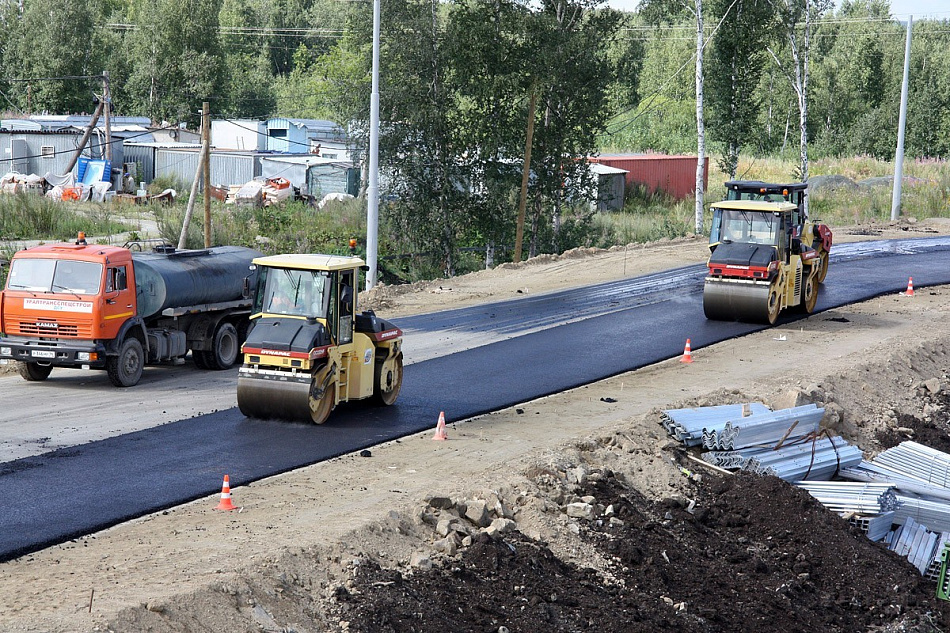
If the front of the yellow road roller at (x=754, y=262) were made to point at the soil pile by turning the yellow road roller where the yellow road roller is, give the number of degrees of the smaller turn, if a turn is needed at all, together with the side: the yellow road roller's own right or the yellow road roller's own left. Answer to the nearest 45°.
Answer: approximately 45° to the yellow road roller's own left

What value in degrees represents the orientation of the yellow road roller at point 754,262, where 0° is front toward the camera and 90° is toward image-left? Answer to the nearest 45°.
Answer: approximately 45°

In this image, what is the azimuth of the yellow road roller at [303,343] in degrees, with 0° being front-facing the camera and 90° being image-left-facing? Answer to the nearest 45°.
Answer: approximately 45°

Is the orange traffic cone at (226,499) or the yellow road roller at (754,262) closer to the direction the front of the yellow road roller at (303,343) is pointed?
the orange traffic cone

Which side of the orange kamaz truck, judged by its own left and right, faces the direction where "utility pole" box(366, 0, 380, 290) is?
back

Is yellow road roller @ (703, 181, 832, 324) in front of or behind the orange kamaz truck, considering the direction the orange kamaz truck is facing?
behind

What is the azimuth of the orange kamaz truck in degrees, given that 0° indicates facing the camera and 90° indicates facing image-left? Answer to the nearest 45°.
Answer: approximately 45°

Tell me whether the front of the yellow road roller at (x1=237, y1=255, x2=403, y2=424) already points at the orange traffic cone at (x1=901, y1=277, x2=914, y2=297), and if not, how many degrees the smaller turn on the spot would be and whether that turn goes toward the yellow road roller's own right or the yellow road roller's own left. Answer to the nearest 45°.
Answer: approximately 180°

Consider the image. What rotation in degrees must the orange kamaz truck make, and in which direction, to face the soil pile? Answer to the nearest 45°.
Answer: approximately 90° to its left

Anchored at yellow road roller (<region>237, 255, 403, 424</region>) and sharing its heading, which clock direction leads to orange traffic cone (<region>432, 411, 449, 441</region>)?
The orange traffic cone is roughly at 8 o'clock from the yellow road roller.

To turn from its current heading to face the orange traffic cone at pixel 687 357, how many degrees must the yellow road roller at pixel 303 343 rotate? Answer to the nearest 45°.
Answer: approximately 180°

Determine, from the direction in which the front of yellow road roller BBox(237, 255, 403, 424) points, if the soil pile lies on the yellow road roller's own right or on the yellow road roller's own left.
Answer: on the yellow road roller's own left
